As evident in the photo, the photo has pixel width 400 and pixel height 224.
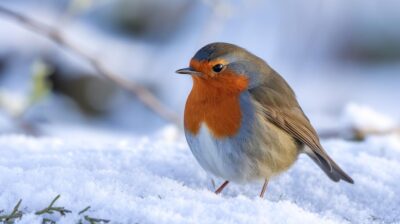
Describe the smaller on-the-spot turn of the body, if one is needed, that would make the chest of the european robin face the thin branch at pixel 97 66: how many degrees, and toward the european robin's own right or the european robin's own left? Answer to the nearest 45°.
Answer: approximately 90° to the european robin's own right

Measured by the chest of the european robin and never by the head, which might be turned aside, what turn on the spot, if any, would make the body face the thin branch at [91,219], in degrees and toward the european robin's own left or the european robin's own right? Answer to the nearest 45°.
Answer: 0° — it already faces it

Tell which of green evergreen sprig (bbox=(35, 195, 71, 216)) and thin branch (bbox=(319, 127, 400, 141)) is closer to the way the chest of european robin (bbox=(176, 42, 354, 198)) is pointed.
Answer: the green evergreen sprig

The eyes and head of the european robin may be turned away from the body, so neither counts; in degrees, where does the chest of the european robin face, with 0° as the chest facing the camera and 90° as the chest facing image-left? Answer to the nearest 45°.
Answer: approximately 45°

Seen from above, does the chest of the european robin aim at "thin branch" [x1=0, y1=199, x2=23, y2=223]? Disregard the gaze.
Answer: yes

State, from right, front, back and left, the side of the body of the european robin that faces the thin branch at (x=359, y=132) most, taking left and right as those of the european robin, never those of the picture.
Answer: back
